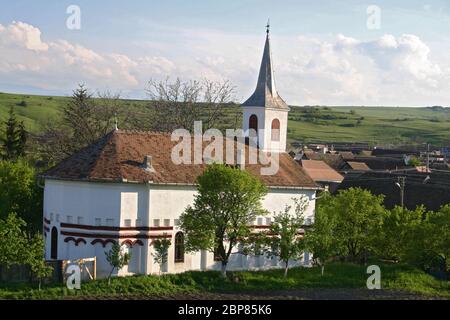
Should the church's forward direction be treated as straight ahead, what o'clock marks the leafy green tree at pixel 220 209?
The leafy green tree is roughly at 2 o'clock from the church.

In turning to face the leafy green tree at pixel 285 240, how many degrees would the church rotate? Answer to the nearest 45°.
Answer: approximately 45° to its right

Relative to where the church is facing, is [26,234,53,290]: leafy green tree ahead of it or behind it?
behind

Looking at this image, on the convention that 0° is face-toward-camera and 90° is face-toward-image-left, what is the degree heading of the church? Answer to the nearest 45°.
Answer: approximately 225°

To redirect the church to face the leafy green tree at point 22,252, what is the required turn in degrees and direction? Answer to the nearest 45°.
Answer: approximately 180°
